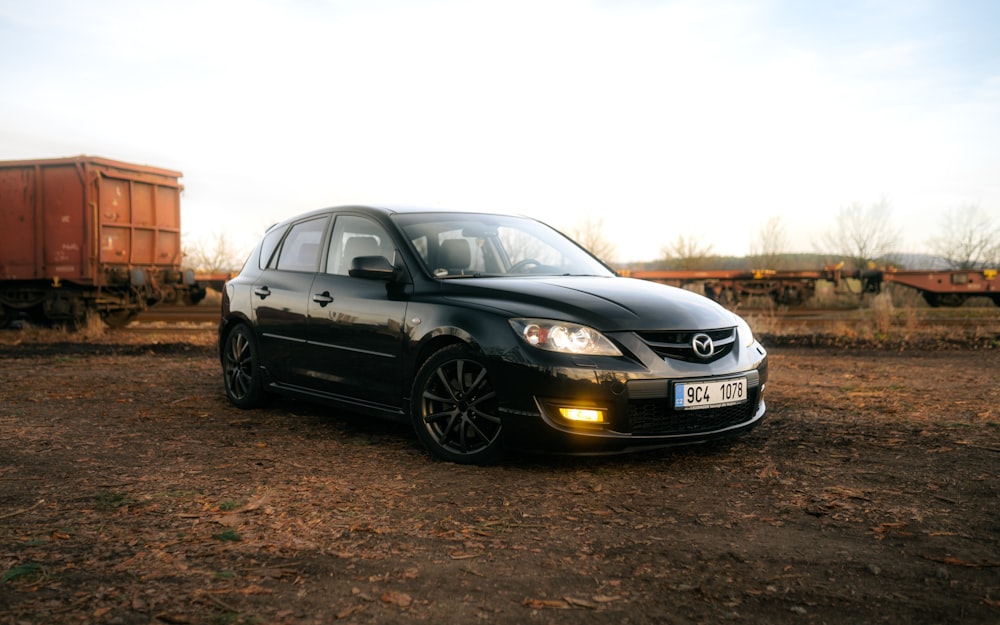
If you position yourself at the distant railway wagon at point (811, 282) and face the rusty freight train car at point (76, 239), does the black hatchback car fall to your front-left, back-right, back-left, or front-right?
front-left

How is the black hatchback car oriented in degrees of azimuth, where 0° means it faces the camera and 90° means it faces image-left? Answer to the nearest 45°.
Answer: approximately 315°

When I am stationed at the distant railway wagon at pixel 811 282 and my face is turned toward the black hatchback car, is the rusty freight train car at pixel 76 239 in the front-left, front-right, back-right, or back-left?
front-right

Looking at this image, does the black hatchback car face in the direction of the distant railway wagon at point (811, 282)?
no

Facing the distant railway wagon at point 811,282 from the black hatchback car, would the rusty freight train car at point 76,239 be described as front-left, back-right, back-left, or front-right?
front-left

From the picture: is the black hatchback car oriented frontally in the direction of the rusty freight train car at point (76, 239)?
no
